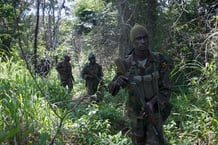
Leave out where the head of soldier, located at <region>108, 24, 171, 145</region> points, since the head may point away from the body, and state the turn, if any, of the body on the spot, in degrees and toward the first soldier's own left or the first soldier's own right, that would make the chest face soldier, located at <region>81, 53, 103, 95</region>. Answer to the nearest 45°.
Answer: approximately 180°

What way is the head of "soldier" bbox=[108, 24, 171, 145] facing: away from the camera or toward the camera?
toward the camera

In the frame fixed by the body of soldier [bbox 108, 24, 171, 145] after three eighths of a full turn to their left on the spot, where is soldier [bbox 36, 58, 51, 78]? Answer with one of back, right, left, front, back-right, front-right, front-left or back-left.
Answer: left

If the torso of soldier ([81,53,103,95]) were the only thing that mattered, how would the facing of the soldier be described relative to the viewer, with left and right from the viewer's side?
facing the viewer

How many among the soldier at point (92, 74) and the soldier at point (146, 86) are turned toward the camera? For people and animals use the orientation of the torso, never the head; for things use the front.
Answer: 2

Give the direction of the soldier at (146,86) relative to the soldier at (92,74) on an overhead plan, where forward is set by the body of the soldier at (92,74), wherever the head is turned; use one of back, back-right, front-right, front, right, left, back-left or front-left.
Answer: front

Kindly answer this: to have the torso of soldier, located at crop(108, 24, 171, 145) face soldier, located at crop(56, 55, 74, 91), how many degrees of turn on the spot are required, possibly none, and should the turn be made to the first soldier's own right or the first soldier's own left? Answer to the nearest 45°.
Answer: approximately 180°

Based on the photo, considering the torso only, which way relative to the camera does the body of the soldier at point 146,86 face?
toward the camera

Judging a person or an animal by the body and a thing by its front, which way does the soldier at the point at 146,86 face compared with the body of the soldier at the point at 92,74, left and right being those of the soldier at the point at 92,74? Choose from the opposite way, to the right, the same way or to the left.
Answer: the same way
